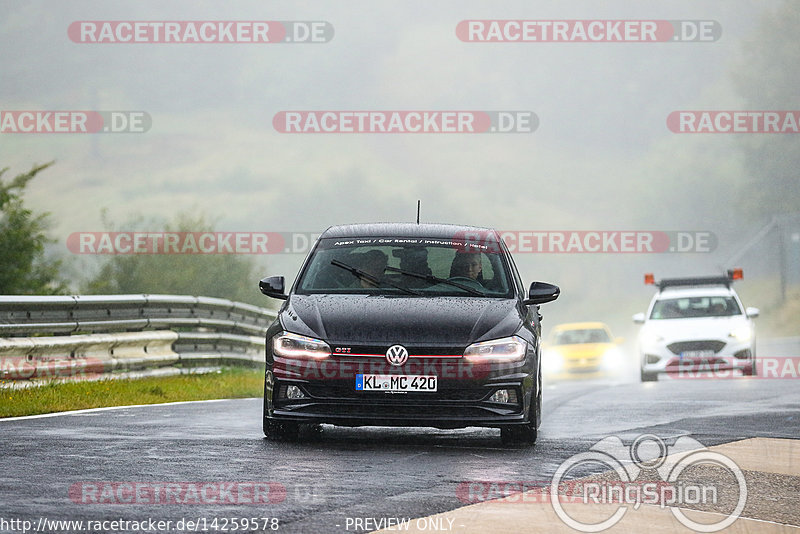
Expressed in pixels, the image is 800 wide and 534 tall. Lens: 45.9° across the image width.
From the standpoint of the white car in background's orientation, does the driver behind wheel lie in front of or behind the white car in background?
in front

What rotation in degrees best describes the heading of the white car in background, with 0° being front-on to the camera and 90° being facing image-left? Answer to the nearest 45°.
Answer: approximately 0°

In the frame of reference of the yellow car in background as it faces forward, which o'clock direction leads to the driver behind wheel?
The driver behind wheel is roughly at 12 o'clock from the yellow car in background.

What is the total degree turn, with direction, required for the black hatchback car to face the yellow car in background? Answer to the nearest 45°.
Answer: approximately 180°

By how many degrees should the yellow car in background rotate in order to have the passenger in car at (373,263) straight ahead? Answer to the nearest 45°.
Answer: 0° — it already faces them

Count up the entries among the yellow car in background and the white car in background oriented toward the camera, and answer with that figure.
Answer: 2

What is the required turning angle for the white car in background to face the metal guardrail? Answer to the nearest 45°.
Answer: approximately 45° to its right
